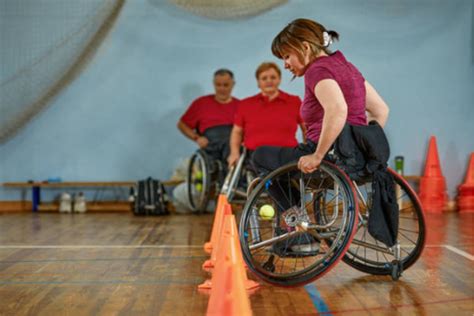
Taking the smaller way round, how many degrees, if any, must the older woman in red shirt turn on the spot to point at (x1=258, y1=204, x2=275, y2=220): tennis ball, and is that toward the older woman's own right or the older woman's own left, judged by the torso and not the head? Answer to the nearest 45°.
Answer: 0° — they already face it

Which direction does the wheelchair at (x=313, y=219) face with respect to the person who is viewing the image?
facing away from the viewer and to the left of the viewer

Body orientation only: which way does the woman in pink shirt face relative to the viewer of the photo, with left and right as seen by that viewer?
facing away from the viewer and to the left of the viewer

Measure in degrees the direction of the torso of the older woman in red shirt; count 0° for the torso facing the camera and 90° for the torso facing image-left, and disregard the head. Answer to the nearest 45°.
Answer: approximately 0°

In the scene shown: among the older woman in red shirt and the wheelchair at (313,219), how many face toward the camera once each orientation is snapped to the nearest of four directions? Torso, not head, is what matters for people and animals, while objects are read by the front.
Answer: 1

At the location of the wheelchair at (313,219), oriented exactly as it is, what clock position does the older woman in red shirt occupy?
The older woman in red shirt is roughly at 1 o'clock from the wheelchair.
